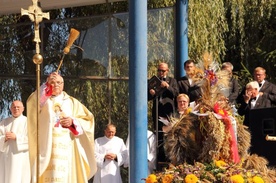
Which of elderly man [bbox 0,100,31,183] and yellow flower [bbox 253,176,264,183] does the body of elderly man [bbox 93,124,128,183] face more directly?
the yellow flower

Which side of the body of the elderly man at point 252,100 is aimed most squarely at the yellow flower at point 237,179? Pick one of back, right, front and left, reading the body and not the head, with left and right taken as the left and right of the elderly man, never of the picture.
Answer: front

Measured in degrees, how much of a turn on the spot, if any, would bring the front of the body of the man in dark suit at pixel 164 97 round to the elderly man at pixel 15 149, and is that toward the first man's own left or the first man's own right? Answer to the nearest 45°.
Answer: approximately 45° to the first man's own right

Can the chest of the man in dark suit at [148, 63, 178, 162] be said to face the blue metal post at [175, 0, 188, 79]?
no

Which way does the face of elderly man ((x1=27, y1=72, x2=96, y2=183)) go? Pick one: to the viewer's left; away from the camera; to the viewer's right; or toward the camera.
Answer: toward the camera

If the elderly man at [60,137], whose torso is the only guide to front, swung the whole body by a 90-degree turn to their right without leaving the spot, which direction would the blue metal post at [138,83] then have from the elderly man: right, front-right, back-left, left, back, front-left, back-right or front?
back

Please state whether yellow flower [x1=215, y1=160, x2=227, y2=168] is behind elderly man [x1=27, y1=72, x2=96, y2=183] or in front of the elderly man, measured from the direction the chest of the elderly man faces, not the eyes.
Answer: in front

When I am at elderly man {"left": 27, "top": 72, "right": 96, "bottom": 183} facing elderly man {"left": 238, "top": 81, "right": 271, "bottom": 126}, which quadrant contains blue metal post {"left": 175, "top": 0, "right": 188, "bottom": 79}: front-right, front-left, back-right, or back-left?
front-left

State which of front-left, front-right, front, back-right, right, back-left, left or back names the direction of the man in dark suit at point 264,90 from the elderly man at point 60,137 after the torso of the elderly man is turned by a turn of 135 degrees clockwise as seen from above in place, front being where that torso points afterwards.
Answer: back-right

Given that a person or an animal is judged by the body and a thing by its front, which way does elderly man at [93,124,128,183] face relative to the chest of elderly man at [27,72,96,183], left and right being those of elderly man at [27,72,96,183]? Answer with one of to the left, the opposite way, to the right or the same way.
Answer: the same way

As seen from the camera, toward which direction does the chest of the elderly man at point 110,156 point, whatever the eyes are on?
toward the camera

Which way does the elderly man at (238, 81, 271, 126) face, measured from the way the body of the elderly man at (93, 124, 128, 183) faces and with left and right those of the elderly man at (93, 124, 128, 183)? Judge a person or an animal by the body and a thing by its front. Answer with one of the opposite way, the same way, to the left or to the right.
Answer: the same way

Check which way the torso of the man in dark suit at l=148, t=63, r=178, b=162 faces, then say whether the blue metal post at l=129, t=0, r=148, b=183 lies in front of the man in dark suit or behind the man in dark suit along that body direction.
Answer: in front

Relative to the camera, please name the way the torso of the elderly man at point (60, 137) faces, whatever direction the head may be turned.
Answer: toward the camera
